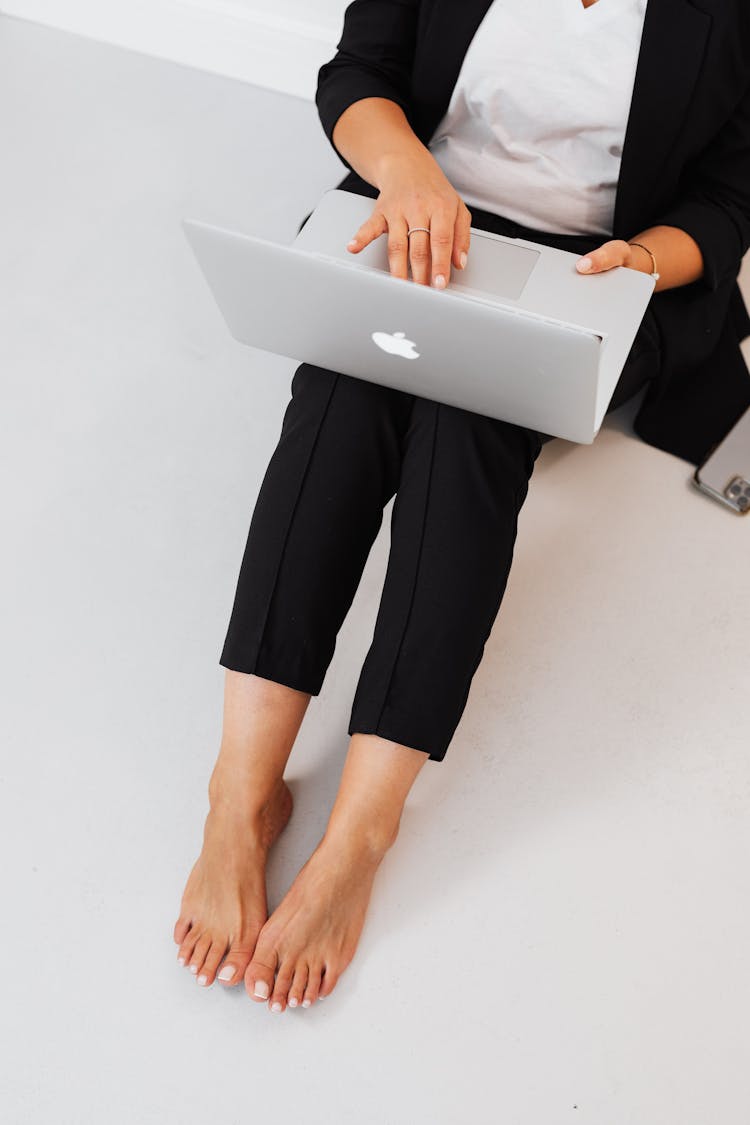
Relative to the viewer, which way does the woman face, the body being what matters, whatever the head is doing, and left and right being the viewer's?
facing the viewer and to the left of the viewer
